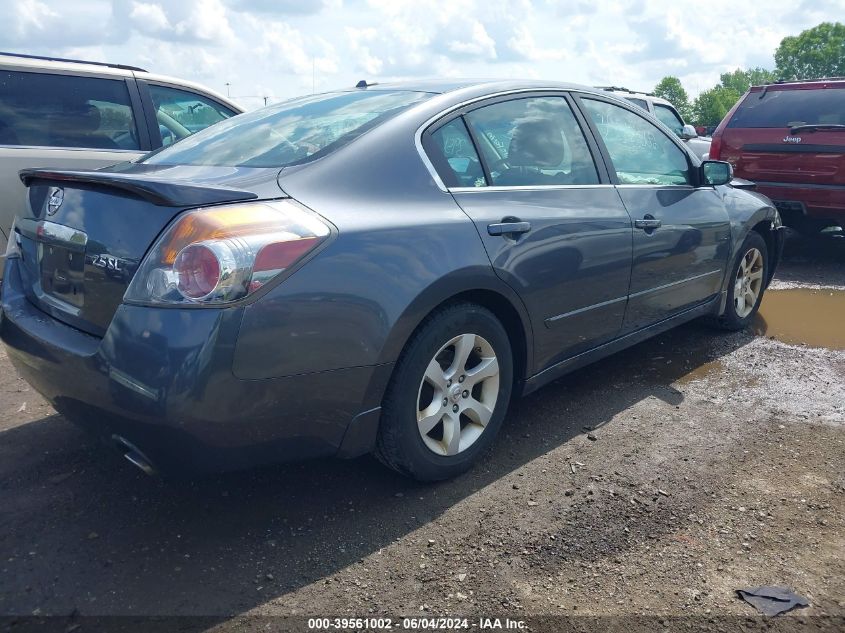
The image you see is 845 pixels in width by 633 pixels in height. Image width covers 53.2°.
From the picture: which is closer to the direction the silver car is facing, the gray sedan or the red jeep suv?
the red jeep suv

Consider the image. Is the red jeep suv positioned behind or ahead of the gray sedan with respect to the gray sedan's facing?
ahead

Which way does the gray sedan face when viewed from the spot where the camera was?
facing away from the viewer and to the right of the viewer

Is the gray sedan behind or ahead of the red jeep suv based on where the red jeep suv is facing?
behind

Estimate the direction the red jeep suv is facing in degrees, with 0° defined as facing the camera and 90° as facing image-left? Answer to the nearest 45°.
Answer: approximately 180°

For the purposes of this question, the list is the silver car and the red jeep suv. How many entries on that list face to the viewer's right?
1

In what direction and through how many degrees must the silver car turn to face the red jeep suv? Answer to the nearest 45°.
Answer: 0° — it already faces it

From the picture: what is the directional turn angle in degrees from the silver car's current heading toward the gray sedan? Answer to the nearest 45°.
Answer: approximately 90° to its right

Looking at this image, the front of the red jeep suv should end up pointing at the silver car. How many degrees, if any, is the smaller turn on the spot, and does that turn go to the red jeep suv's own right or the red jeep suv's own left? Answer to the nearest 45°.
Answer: approximately 135° to the red jeep suv's own left

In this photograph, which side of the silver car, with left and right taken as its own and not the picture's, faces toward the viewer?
right

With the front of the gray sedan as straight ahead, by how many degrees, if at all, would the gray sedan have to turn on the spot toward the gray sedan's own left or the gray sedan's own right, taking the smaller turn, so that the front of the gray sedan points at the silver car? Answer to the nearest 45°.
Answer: approximately 90° to the gray sedan's own left

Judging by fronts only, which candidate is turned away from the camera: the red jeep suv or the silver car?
the red jeep suv
